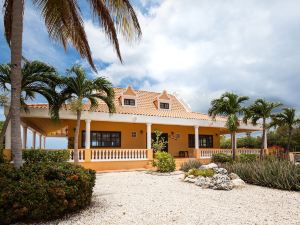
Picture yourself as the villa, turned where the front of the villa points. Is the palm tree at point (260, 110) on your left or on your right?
on your left

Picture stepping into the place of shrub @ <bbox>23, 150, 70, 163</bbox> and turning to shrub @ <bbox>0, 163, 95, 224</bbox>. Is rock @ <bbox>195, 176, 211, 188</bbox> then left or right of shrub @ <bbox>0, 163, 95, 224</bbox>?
left

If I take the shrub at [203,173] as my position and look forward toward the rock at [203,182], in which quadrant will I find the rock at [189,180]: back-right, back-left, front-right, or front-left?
front-right

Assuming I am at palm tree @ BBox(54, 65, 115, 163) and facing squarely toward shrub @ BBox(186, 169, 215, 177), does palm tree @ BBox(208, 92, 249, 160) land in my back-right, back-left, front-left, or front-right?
front-left

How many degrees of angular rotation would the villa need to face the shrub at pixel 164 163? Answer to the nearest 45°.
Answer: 0° — it already faces it

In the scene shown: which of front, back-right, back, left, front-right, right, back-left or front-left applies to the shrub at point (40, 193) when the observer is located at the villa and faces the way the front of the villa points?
front

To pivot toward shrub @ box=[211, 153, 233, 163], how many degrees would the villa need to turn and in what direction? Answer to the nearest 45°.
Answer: approximately 90° to its left

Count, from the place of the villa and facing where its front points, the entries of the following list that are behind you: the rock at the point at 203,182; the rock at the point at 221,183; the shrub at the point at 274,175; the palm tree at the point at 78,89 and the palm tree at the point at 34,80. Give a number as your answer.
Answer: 0

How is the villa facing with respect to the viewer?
toward the camera

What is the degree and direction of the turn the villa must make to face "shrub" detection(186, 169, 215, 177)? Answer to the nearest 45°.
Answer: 0° — it already faces it

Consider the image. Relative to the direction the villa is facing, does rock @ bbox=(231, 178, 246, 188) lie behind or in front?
in front

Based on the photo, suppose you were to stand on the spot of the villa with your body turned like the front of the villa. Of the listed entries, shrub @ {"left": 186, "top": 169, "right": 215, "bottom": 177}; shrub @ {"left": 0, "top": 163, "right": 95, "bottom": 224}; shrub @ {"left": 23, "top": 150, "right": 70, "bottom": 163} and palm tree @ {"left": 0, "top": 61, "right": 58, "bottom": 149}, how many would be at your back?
0

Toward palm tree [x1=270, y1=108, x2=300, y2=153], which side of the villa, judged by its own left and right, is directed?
left
